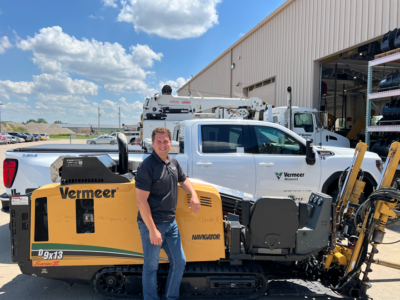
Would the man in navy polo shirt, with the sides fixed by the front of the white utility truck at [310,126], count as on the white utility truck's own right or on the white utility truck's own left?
on the white utility truck's own right

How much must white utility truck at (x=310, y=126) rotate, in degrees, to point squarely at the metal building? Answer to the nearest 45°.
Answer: approximately 90° to its left

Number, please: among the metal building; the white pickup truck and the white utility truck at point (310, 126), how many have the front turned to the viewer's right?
2

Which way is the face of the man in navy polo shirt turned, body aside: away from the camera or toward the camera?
toward the camera

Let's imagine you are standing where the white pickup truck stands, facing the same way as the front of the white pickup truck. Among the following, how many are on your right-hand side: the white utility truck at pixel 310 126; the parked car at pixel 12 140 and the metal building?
0

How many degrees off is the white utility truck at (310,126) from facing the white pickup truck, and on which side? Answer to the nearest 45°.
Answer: approximately 90° to its right

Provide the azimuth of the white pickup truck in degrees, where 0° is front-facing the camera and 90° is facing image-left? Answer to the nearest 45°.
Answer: approximately 270°

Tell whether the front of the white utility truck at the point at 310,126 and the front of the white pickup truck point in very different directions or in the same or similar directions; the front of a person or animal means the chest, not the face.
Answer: same or similar directions

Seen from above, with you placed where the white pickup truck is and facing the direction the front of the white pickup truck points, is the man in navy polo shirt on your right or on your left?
on your right

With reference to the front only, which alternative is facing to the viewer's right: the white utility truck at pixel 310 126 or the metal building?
the white utility truck

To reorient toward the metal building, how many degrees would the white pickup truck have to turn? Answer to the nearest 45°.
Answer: approximately 45° to its left

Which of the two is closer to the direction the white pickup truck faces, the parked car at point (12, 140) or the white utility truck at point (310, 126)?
the white utility truck

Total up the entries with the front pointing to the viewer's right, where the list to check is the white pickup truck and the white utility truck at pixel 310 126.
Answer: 2

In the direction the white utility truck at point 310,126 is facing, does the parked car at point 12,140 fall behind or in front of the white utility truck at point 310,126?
behind

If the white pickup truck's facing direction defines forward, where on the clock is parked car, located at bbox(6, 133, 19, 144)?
The parked car is roughly at 8 o'clock from the white pickup truck.

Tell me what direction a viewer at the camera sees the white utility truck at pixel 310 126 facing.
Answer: facing to the right of the viewer

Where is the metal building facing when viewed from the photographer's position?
facing the viewer and to the left of the viewer
